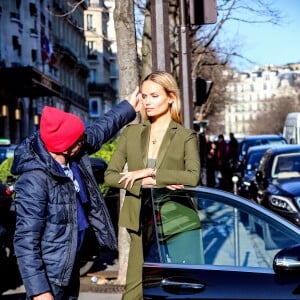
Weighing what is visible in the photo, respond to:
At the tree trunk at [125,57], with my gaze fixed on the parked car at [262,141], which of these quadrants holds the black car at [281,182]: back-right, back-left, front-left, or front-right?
front-right

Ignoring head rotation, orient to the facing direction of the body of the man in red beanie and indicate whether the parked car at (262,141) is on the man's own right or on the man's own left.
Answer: on the man's own left

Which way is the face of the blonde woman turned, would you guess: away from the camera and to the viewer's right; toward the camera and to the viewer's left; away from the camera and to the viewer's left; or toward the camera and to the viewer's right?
toward the camera and to the viewer's left

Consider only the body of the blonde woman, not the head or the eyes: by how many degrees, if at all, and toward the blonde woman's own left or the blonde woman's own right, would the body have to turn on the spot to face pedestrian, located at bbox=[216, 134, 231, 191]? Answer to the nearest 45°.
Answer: approximately 180°

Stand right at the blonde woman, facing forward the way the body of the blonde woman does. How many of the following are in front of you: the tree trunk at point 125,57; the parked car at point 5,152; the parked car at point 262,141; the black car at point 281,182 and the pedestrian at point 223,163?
0

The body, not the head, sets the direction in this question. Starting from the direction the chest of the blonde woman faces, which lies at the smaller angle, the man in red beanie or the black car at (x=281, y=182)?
the man in red beanie

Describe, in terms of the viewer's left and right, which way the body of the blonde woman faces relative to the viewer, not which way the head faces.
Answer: facing the viewer

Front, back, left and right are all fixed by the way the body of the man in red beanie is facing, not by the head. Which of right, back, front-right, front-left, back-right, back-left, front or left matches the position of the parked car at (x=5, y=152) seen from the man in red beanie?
back-left

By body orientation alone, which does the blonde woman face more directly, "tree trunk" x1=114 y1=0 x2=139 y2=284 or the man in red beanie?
the man in red beanie

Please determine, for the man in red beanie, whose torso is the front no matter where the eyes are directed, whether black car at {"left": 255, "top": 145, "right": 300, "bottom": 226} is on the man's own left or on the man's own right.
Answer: on the man's own left

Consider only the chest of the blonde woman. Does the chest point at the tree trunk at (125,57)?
no

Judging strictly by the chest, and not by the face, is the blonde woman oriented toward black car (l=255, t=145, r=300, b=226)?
no
